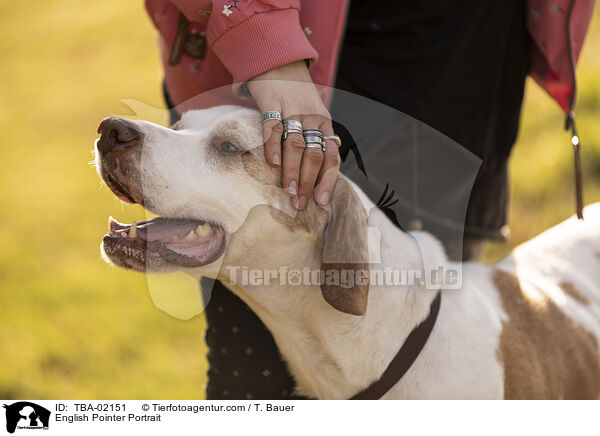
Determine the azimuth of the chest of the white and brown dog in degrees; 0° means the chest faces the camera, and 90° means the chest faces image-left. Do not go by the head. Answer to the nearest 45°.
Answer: approximately 90°
